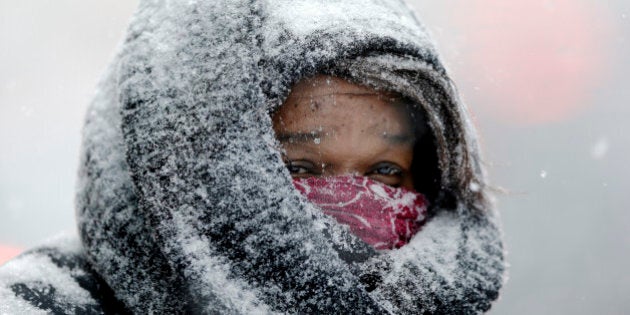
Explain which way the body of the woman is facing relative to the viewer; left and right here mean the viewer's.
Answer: facing the viewer and to the right of the viewer
